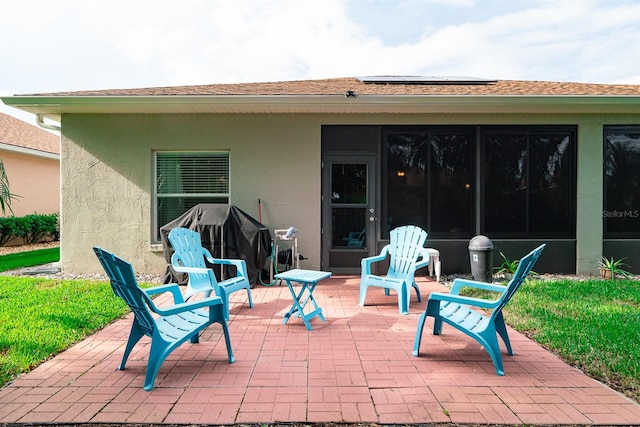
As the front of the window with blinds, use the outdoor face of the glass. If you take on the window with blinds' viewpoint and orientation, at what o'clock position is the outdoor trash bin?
The outdoor trash bin is roughly at 10 o'clock from the window with blinds.

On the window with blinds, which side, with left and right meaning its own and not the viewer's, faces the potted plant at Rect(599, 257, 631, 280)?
left

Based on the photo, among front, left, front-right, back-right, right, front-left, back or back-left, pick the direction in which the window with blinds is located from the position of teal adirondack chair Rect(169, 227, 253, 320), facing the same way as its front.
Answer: back-left

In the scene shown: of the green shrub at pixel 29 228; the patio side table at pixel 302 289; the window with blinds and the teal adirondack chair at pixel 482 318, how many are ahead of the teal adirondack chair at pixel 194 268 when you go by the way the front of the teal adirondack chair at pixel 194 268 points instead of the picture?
2

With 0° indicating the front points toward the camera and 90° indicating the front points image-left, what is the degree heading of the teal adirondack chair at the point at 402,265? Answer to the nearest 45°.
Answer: approximately 45°

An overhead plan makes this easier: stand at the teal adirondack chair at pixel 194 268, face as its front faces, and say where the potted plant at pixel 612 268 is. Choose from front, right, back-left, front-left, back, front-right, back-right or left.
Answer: front-left

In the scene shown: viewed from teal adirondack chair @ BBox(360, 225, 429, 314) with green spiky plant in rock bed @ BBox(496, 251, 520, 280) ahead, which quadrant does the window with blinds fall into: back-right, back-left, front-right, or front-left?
back-left

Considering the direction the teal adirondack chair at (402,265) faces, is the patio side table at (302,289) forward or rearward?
forward

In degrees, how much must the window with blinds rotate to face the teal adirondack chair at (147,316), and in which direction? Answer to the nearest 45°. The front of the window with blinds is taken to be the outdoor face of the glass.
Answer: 0° — it already faces it

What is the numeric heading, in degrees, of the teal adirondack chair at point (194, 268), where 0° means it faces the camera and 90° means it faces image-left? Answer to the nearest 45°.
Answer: approximately 315°

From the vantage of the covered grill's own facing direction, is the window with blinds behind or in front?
behind

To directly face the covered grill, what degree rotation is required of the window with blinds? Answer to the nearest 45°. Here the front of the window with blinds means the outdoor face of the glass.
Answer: approximately 45° to its left

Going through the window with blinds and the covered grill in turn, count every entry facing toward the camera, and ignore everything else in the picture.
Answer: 2
